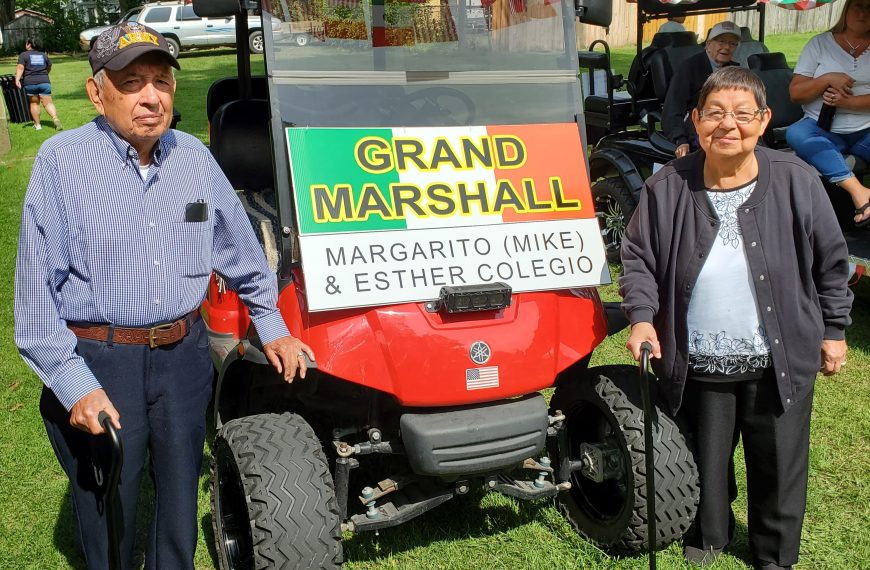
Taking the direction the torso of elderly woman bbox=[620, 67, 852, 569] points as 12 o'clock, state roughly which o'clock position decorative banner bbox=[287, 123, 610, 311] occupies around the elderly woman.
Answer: The decorative banner is roughly at 3 o'clock from the elderly woman.

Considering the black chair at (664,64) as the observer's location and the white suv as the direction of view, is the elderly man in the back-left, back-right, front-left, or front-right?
back-left

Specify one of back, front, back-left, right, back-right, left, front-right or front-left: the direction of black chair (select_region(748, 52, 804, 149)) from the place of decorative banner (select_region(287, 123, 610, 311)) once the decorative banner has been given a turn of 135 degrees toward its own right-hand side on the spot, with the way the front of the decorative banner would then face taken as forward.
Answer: right

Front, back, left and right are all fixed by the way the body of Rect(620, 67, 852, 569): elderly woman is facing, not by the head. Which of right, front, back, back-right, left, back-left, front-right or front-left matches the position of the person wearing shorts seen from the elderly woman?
back-right

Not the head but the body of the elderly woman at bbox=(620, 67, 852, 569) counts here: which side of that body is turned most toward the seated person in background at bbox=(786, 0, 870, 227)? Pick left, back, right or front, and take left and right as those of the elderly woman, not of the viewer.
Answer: back

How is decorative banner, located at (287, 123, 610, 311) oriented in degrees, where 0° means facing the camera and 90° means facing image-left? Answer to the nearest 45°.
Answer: approximately 0°

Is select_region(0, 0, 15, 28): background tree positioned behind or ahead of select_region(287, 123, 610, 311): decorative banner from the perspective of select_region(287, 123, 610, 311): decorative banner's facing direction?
behind

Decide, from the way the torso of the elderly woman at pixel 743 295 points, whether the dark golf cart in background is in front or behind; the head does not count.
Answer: behind

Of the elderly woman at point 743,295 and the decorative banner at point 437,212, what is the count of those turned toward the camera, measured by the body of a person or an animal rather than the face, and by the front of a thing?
2

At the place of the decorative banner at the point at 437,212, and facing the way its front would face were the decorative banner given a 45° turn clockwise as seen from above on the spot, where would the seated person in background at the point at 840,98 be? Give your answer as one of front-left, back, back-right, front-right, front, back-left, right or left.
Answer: back

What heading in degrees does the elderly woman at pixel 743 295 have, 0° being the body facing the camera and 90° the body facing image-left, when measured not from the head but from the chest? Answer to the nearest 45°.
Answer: approximately 0°

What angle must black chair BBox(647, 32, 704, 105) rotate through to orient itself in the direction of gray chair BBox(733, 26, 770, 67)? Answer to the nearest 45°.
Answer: approximately 135° to its left
